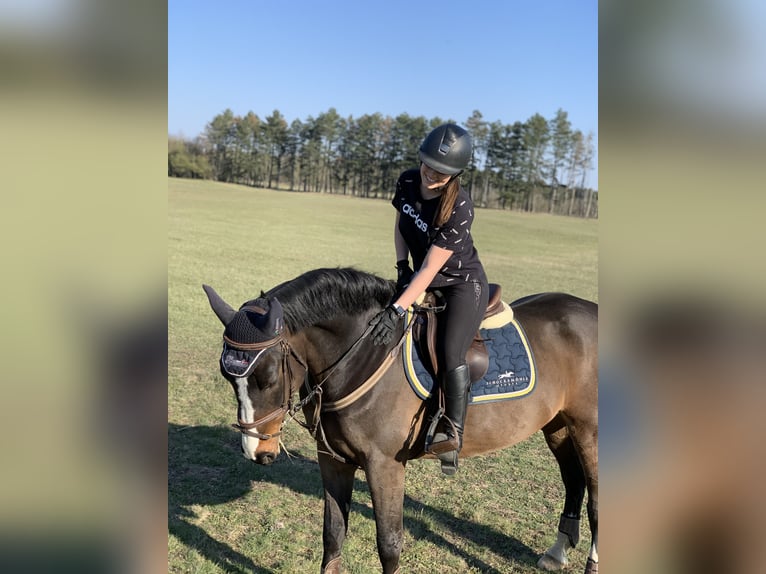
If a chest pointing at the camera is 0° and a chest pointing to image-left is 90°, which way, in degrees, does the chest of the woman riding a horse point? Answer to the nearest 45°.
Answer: approximately 45°
